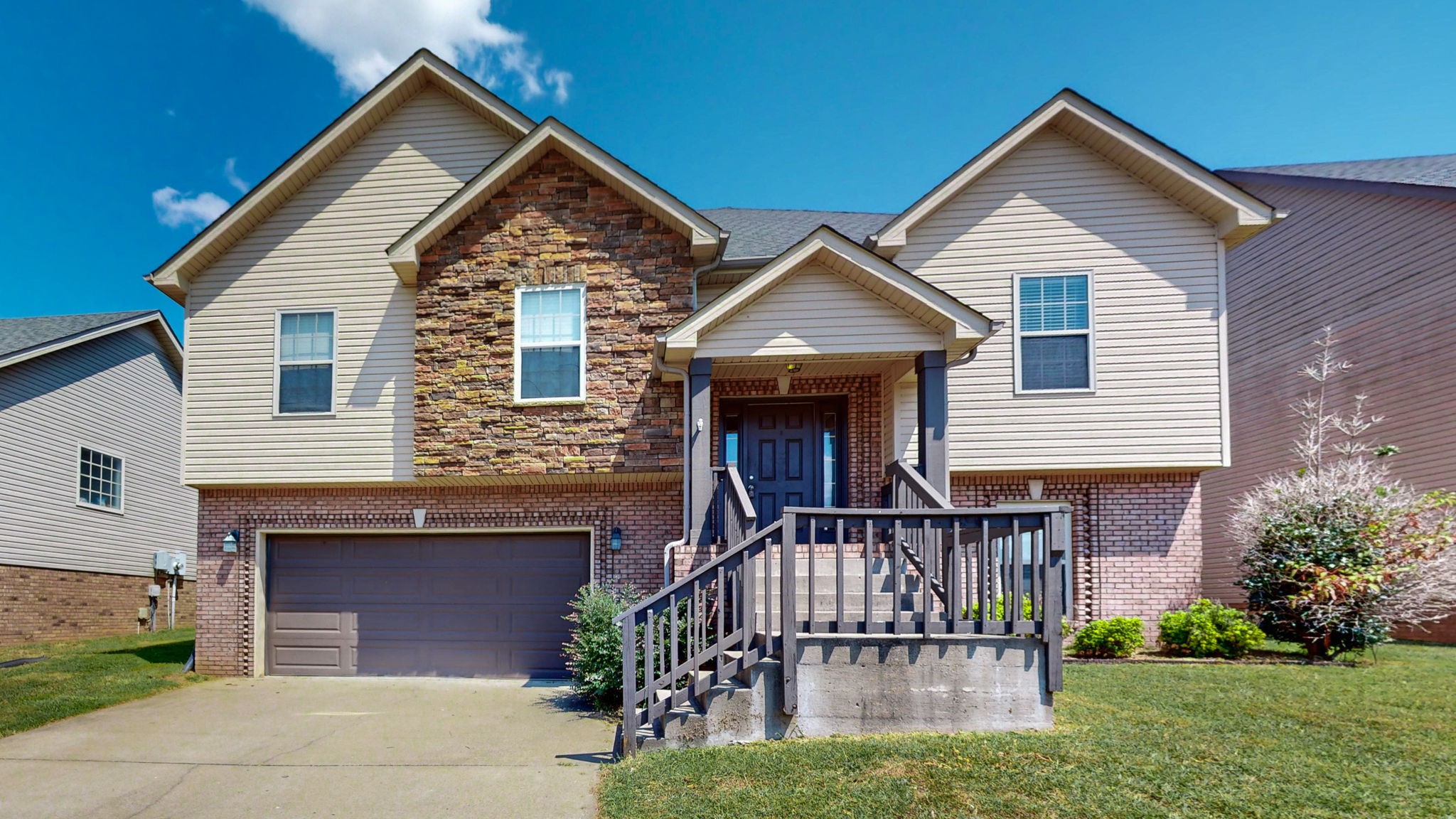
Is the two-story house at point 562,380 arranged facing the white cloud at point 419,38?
no

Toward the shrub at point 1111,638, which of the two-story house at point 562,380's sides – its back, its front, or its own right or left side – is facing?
left

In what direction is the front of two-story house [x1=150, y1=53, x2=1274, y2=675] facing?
toward the camera

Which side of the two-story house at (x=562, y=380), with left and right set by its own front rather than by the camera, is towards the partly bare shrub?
left

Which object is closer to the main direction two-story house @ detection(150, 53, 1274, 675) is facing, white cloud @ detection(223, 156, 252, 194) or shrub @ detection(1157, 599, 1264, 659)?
the shrub
